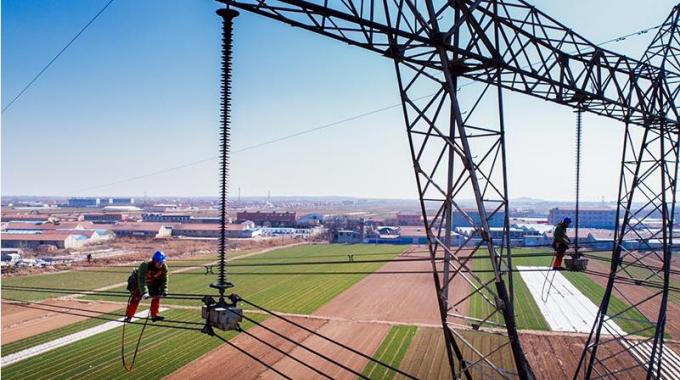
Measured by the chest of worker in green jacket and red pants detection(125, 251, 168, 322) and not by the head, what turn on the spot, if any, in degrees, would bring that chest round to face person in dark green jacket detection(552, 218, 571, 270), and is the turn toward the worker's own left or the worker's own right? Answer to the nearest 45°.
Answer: approximately 45° to the worker's own left

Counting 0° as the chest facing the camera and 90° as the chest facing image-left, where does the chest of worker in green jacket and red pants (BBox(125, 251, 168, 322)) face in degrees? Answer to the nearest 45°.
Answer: approximately 315°
